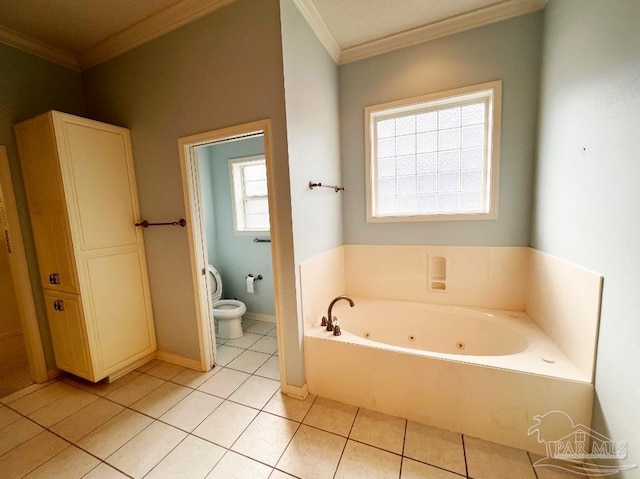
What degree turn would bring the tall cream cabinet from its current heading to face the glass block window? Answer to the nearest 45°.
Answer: approximately 90° to its left

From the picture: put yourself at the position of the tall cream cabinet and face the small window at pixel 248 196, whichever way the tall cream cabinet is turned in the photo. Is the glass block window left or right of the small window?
right

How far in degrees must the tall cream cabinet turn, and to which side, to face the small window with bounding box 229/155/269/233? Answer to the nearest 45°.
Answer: approximately 135° to its left

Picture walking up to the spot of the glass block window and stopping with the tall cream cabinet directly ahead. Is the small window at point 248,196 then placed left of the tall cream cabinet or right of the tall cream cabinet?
right

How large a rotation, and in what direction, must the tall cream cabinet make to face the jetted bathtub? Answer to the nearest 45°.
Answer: approximately 90° to its left
